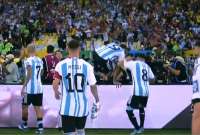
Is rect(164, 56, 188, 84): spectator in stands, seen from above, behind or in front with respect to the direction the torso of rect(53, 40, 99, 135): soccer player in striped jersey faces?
in front

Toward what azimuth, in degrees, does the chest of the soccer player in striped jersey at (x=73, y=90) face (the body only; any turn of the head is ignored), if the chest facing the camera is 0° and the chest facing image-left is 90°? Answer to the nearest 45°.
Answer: approximately 180°

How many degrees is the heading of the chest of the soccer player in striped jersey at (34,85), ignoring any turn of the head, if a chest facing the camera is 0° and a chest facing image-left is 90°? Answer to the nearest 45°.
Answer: approximately 135°

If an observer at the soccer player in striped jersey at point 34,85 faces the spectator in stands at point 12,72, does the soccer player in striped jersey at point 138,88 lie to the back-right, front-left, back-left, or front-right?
back-right

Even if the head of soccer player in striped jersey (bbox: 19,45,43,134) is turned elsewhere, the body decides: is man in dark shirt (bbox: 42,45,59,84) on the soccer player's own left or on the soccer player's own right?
on the soccer player's own right
